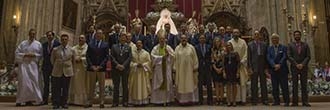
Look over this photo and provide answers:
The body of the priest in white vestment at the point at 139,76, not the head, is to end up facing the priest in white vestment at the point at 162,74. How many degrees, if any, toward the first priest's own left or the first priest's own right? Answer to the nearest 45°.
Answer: approximately 90° to the first priest's own left

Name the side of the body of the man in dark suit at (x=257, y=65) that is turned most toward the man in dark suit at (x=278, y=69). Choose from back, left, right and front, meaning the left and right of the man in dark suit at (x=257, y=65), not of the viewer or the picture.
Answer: left

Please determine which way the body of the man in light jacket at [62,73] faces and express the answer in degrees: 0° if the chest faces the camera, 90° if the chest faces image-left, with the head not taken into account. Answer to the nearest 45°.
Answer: approximately 0°

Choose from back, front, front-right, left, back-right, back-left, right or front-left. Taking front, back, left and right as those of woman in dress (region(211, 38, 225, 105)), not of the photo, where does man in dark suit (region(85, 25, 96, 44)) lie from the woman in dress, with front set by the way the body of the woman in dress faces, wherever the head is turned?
right

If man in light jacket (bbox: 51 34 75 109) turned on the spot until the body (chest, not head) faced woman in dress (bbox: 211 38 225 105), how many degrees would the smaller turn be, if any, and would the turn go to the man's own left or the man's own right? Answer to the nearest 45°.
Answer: approximately 90° to the man's own left

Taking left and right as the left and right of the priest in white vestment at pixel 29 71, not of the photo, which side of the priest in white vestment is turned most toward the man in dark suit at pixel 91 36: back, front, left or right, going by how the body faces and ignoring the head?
left

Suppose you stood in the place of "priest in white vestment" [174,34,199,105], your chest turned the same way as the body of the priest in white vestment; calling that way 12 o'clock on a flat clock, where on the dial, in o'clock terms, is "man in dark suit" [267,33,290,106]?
The man in dark suit is roughly at 9 o'clock from the priest in white vestment.
